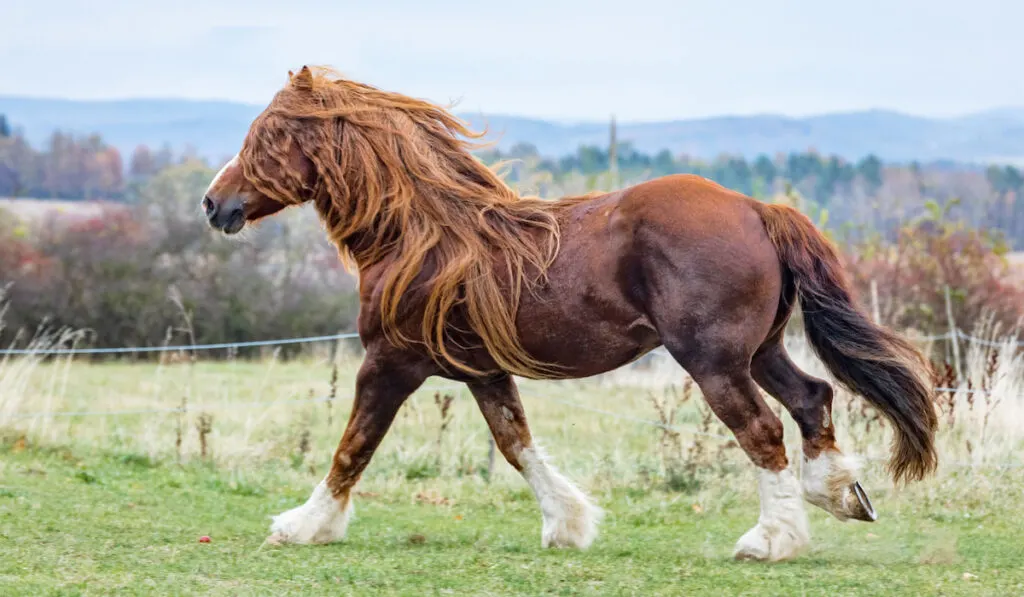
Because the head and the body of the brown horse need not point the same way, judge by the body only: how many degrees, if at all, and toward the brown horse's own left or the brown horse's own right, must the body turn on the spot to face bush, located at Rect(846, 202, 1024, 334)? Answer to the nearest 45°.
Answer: approximately 135° to the brown horse's own right

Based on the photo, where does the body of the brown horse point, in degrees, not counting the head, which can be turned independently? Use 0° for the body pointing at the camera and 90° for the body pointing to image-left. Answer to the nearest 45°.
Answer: approximately 90°

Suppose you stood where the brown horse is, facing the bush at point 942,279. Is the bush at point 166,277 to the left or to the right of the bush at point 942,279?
left

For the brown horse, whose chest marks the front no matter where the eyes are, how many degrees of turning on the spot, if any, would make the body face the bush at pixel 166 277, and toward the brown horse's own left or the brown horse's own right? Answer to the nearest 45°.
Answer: approximately 45° to the brown horse's own right

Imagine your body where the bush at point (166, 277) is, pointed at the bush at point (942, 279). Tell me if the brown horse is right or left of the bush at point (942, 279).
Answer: right
